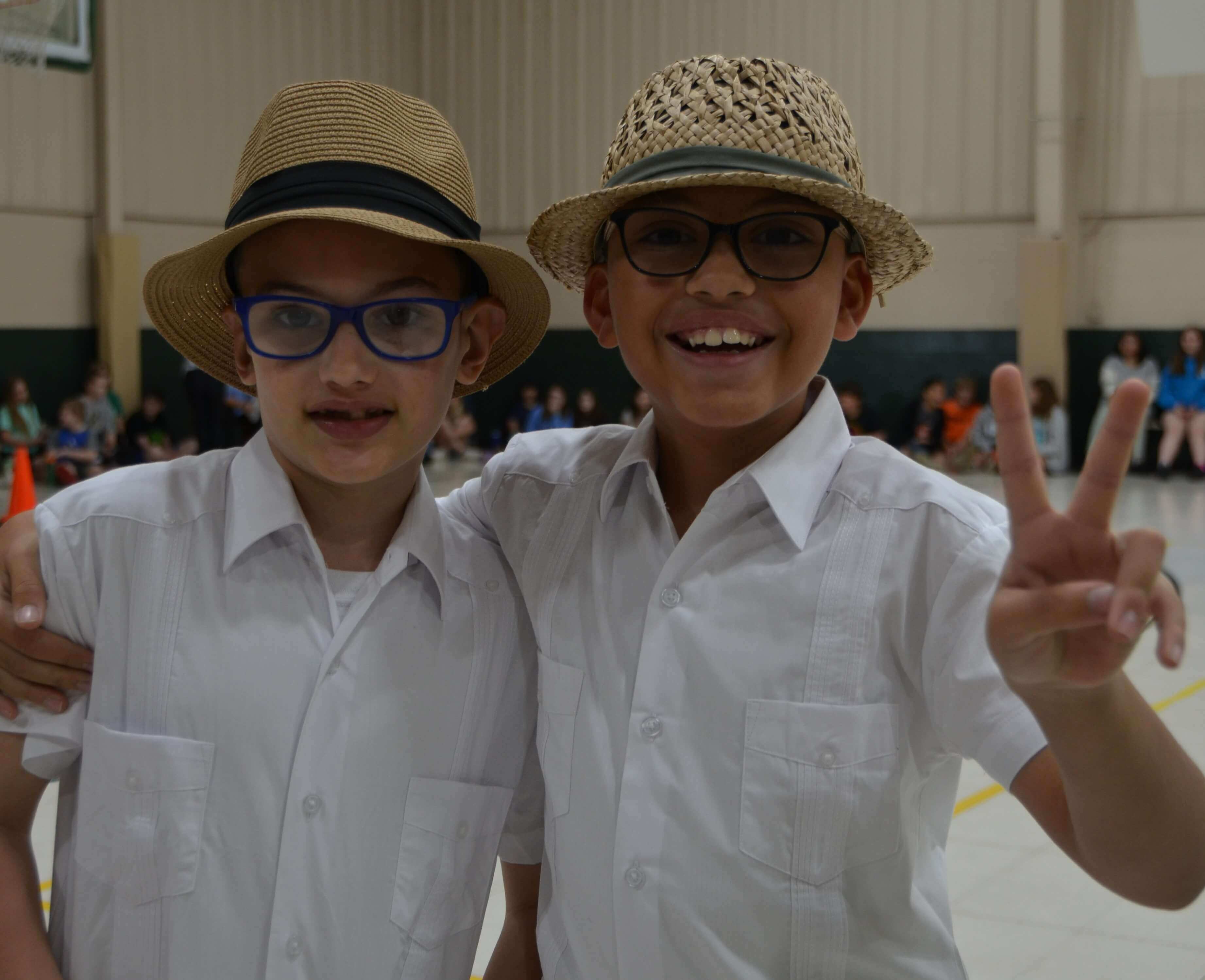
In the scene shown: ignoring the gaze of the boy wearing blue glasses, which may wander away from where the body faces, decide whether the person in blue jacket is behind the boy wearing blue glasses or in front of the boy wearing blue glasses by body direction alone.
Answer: behind

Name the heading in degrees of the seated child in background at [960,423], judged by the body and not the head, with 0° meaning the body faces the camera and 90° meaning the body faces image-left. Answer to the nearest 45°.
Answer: approximately 0°

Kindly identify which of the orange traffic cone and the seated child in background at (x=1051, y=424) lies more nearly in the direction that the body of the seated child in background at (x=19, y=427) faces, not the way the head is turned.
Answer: the orange traffic cone
